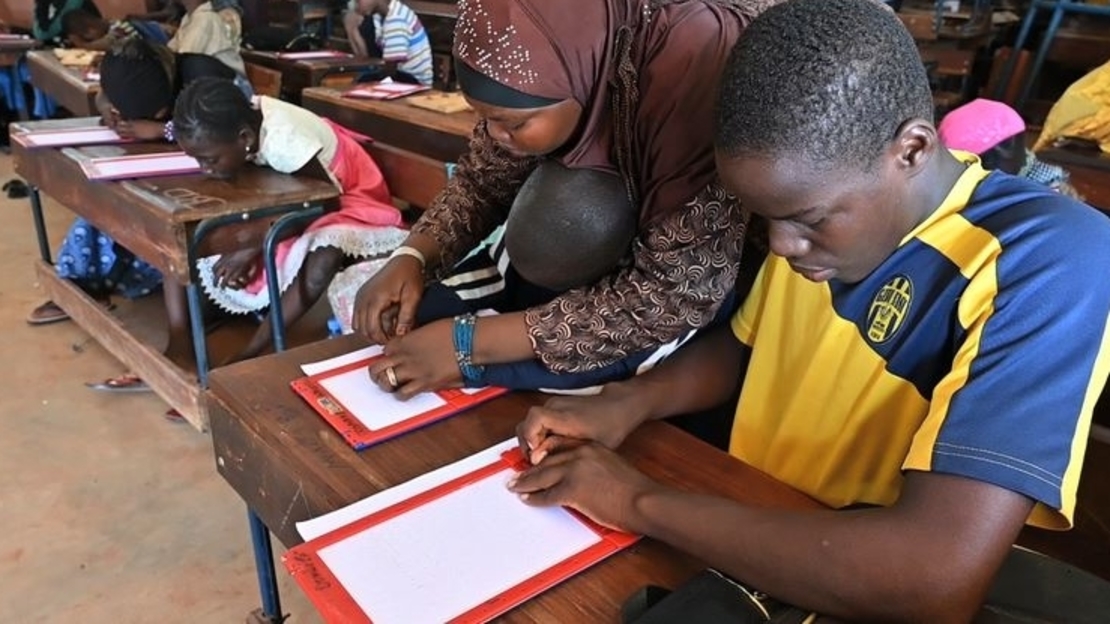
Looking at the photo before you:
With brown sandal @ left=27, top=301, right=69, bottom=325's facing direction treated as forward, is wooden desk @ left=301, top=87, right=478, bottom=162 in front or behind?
behind

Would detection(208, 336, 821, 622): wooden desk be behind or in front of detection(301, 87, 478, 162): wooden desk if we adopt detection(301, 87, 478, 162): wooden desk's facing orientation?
in front

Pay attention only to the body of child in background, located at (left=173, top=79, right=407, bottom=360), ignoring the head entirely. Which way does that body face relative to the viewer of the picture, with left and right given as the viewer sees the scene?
facing to the left of the viewer

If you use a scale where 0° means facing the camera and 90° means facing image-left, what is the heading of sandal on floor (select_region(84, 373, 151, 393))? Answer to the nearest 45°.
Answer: approximately 90°

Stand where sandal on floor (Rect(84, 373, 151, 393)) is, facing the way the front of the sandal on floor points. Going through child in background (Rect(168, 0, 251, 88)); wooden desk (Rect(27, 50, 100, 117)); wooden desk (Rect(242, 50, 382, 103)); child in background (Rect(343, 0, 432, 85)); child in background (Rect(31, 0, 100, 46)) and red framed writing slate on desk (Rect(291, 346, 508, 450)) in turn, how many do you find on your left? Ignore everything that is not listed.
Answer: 1

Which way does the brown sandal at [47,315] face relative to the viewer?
to the viewer's left

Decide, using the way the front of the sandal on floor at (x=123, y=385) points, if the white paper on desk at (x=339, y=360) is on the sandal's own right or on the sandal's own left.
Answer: on the sandal's own left

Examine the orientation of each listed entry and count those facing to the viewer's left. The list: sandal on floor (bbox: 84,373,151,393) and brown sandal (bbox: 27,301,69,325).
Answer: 2

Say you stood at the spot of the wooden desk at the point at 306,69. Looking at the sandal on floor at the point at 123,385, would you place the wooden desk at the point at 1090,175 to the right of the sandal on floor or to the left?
left

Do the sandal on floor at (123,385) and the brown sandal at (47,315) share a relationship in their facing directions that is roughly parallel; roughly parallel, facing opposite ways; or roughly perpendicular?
roughly parallel
